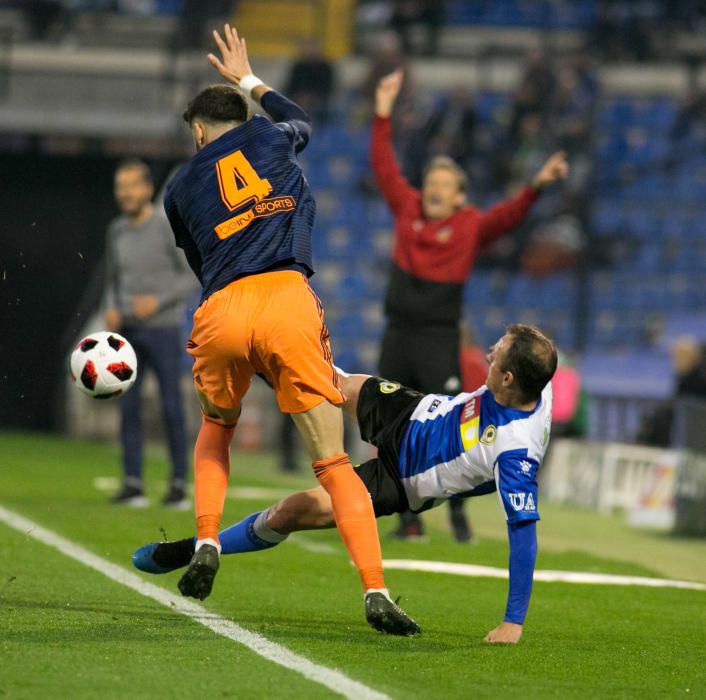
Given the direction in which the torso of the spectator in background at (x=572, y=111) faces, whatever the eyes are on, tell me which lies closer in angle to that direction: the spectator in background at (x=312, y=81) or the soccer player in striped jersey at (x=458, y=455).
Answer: the soccer player in striped jersey

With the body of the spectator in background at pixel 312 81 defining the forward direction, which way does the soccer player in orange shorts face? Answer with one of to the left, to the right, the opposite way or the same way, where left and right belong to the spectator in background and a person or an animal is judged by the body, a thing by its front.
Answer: the opposite way

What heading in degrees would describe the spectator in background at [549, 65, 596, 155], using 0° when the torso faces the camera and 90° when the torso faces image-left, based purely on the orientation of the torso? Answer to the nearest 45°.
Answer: approximately 0°

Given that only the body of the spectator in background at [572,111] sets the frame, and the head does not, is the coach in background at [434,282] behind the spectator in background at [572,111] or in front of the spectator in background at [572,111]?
in front

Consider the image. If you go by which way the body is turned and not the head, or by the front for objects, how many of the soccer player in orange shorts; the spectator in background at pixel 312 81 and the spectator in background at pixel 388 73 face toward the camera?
2

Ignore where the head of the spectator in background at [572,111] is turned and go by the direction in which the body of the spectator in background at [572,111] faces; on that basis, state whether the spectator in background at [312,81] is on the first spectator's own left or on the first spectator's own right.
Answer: on the first spectator's own right

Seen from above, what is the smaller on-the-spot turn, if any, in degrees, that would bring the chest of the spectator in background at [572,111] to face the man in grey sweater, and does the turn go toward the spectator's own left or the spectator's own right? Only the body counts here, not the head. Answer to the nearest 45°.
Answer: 0° — they already face them

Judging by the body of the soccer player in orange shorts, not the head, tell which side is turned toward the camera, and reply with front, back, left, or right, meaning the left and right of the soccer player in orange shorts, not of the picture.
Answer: back

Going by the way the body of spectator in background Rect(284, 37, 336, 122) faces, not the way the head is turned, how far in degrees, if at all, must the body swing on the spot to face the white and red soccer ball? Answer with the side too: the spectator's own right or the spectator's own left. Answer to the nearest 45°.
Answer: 0° — they already face it

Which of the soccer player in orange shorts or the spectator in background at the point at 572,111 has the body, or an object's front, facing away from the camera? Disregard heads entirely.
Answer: the soccer player in orange shorts

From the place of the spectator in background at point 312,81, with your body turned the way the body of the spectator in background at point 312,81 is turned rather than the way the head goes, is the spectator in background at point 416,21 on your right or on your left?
on your left

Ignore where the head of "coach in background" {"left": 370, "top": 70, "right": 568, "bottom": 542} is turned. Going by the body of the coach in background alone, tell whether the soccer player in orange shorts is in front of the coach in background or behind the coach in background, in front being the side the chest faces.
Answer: in front
